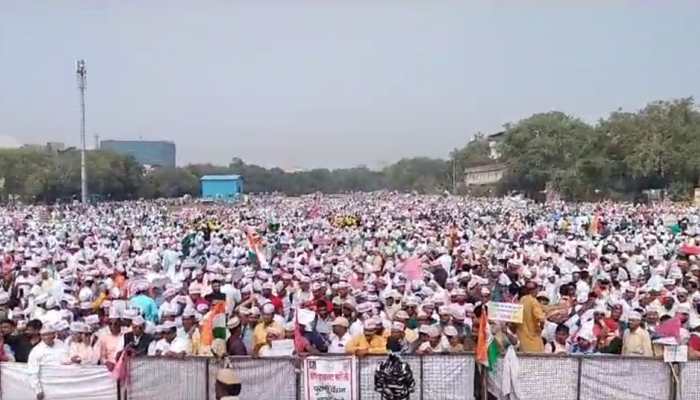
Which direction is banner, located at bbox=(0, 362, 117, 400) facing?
toward the camera

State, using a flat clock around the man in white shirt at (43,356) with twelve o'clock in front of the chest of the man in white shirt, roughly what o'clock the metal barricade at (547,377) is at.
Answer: The metal barricade is roughly at 10 o'clock from the man in white shirt.

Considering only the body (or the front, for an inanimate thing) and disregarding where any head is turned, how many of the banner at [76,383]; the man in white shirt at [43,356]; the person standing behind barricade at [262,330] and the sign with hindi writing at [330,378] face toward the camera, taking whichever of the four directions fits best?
4

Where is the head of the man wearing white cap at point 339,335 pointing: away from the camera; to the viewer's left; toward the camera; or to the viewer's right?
toward the camera

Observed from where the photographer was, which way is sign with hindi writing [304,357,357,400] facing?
facing the viewer

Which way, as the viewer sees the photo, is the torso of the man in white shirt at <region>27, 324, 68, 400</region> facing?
toward the camera

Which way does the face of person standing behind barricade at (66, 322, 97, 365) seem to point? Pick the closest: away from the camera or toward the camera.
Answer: toward the camera

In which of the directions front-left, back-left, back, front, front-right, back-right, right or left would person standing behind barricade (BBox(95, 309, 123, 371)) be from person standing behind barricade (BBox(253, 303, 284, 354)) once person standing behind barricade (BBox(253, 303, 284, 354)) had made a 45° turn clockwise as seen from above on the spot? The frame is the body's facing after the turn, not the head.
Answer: front-right

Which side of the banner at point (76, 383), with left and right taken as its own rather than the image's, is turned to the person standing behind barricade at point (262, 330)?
left

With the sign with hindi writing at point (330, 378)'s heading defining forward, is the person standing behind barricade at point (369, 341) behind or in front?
behind

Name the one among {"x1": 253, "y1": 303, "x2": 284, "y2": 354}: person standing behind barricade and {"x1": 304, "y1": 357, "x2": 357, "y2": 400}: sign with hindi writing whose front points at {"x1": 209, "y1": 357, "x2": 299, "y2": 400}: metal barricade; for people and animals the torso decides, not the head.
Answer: the person standing behind barricade

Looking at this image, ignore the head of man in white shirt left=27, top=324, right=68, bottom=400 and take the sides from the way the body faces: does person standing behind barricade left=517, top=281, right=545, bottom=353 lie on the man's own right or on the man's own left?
on the man's own left

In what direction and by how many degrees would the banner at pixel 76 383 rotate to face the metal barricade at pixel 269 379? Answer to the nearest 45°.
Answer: approximately 45° to its left
